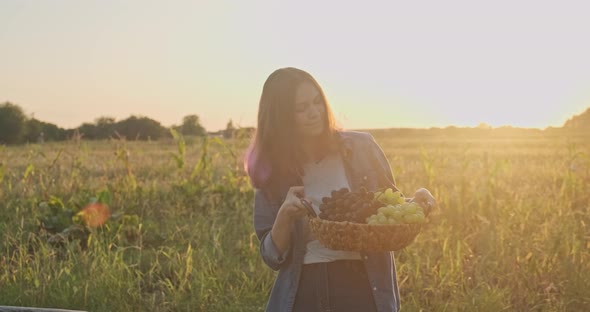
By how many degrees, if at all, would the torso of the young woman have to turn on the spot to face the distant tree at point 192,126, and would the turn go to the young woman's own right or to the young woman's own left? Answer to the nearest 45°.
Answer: approximately 180°

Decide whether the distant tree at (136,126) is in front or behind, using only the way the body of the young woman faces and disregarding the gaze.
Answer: behind

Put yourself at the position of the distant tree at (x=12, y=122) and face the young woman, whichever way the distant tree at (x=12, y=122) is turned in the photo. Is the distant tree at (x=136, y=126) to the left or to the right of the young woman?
left

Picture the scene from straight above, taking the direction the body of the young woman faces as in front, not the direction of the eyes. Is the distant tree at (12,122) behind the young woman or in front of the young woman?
behind

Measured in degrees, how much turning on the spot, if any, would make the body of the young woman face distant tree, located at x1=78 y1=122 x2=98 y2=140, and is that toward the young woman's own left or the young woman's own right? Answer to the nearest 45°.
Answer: approximately 135° to the young woman's own right

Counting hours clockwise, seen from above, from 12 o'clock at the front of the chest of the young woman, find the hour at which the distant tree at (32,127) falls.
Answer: The distant tree is roughly at 5 o'clock from the young woman.

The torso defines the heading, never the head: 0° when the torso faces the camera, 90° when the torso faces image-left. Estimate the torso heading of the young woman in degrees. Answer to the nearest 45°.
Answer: approximately 0°
